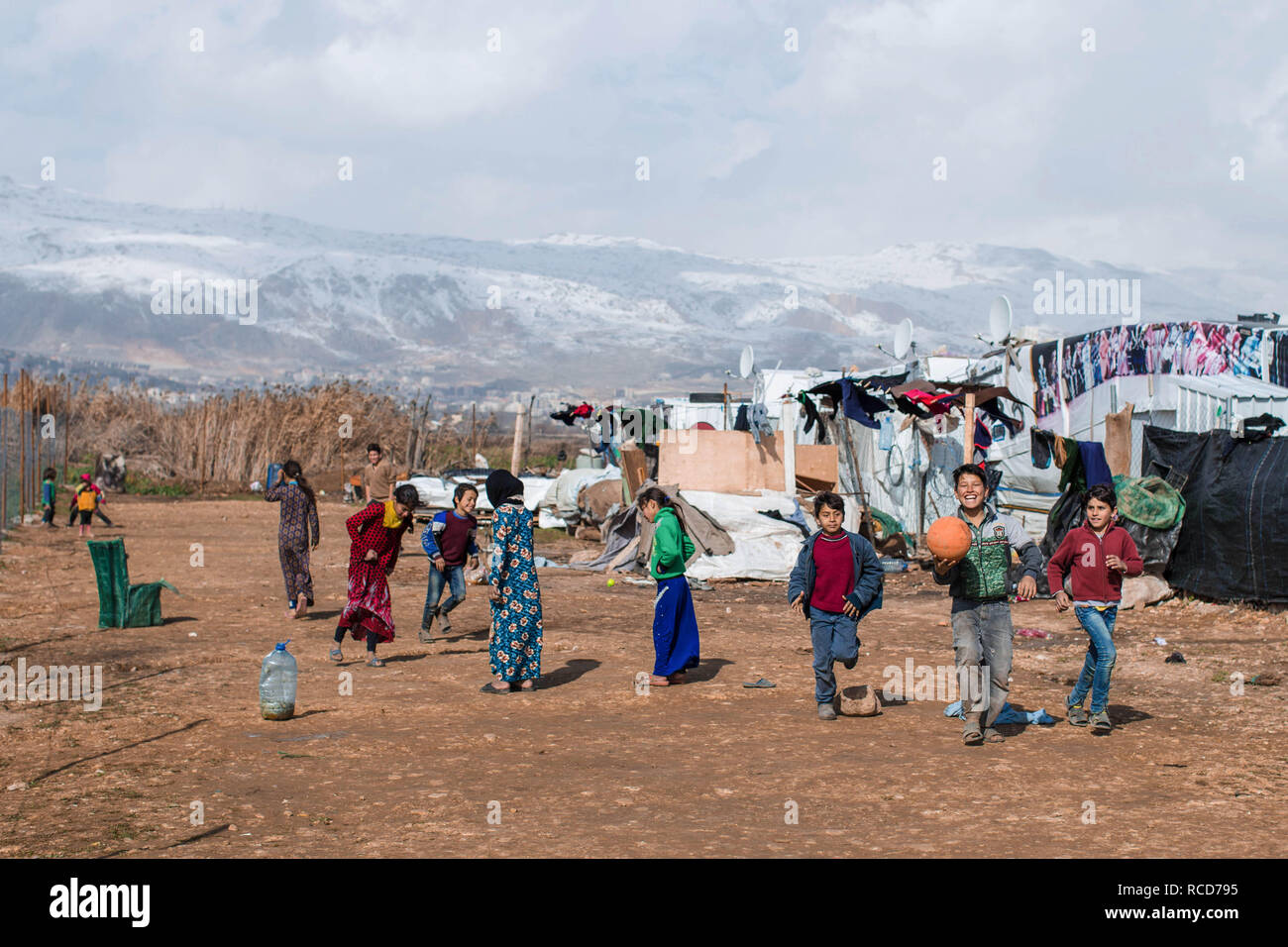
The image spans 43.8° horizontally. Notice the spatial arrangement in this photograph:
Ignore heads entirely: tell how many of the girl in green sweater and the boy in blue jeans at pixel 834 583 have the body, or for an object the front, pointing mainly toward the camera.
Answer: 1

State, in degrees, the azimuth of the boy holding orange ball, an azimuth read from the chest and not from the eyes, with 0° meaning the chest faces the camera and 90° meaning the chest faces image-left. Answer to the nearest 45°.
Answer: approximately 0°

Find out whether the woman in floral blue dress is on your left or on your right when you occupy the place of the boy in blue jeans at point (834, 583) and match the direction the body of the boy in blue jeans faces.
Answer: on your right

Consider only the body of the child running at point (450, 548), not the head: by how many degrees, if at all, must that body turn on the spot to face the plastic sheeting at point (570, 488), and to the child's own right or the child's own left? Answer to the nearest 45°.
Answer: approximately 135° to the child's own left

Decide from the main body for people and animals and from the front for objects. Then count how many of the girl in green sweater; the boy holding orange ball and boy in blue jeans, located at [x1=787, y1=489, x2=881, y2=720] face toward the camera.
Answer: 2

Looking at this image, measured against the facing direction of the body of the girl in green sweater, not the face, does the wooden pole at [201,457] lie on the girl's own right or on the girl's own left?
on the girl's own right

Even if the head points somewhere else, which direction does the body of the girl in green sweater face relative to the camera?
to the viewer's left

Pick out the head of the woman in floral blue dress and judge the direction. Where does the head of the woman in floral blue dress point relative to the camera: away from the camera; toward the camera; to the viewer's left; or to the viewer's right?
away from the camera

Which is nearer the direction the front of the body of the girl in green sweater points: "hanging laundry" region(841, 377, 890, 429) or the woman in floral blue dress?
the woman in floral blue dress
